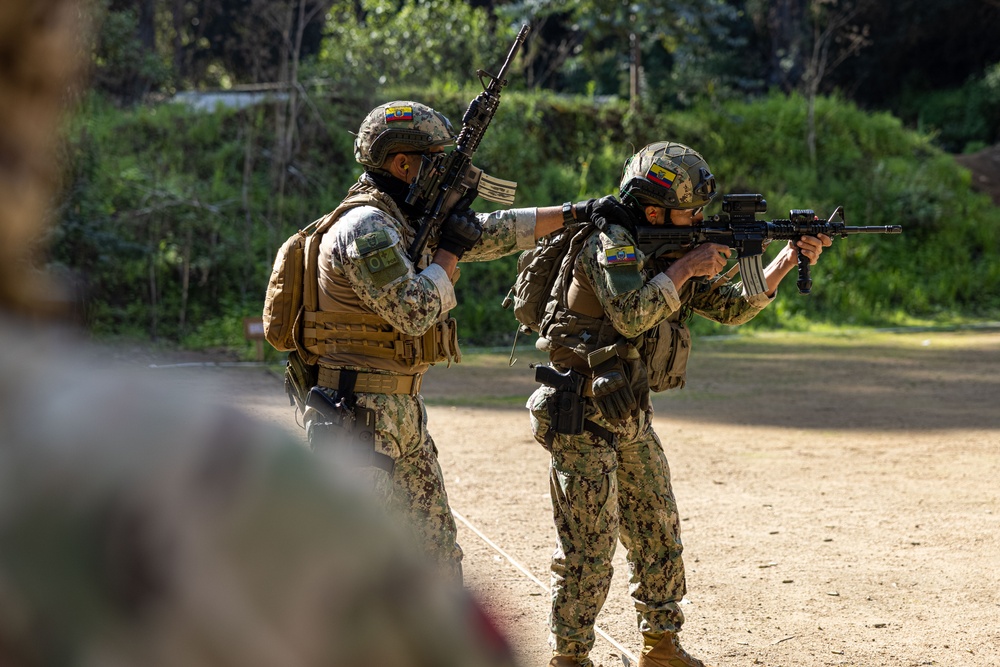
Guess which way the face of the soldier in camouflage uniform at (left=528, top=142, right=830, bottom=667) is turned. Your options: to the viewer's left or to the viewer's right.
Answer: to the viewer's right

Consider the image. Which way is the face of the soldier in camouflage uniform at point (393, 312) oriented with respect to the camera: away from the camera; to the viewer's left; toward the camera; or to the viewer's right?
to the viewer's right

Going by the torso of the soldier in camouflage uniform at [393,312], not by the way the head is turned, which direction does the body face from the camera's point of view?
to the viewer's right

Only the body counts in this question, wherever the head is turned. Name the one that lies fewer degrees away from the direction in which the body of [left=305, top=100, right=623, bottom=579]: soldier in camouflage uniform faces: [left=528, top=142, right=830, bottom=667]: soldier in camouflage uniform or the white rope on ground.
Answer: the soldier in camouflage uniform

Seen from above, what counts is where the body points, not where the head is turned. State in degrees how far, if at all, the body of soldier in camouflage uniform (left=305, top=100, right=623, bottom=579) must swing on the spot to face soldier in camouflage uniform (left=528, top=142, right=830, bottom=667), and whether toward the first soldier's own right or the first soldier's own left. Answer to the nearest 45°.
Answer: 0° — they already face them

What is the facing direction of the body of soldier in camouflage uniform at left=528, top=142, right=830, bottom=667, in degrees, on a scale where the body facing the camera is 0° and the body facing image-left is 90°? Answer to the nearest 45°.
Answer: approximately 270°

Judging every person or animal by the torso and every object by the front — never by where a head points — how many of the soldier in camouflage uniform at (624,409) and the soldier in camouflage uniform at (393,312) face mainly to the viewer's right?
2
